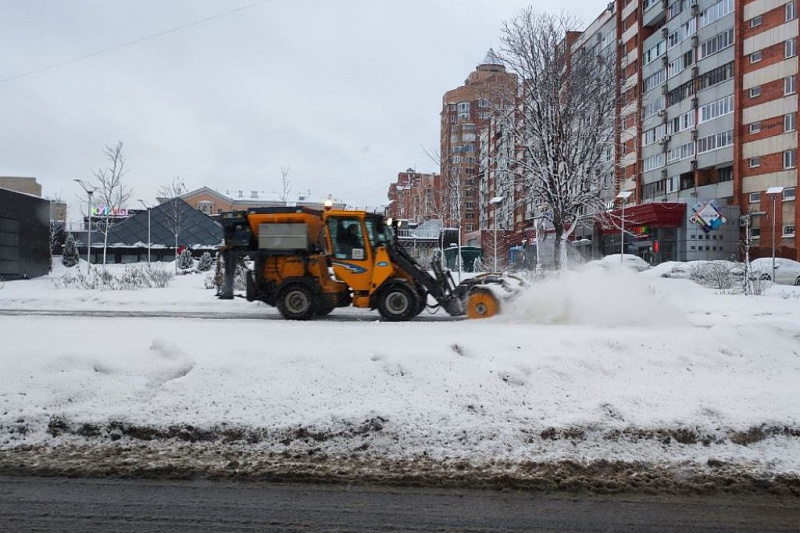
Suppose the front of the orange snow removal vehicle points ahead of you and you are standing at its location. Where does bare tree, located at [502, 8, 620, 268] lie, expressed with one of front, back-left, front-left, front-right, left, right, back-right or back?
front-left

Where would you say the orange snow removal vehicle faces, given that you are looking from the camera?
facing to the right of the viewer

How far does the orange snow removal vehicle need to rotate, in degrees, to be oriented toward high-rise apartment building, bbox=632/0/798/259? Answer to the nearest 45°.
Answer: approximately 45° to its left

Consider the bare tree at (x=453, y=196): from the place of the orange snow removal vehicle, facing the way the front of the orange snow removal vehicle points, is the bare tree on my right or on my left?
on my left

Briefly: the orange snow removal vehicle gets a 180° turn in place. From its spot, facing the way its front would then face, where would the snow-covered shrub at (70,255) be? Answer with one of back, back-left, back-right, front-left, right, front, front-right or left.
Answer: front-right

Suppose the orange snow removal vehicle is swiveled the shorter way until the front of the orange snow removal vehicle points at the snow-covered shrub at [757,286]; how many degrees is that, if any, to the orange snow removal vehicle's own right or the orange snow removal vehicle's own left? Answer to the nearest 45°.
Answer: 0° — it already faces it

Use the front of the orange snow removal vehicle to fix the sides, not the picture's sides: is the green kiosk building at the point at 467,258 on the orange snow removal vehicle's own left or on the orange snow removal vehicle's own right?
on the orange snow removal vehicle's own left

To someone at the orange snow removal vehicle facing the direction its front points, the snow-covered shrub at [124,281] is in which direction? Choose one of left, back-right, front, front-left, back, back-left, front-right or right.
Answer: back-left
